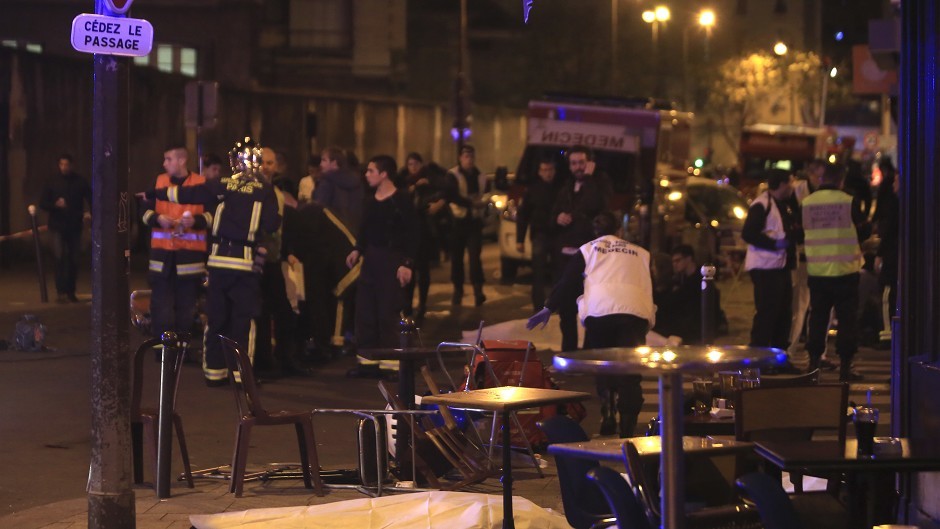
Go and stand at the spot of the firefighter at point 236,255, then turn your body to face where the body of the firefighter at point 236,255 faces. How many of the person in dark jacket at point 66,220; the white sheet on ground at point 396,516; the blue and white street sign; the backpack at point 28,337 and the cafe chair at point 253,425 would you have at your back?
3

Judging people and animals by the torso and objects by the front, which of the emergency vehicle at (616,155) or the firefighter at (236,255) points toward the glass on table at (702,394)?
the emergency vehicle

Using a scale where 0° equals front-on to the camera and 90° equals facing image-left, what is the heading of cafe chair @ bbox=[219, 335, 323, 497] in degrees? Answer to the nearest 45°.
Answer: approximately 270°

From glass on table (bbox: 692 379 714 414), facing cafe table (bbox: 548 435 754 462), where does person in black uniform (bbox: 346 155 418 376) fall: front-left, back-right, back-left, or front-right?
back-right

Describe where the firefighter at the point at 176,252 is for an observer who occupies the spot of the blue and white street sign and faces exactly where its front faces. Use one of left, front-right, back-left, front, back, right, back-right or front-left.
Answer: back

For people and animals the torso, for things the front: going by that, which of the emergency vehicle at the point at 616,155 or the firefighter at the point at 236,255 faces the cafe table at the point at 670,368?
the emergency vehicle

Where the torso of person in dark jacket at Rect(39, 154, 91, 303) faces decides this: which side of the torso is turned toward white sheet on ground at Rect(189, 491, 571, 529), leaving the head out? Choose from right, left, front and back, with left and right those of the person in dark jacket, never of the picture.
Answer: front
